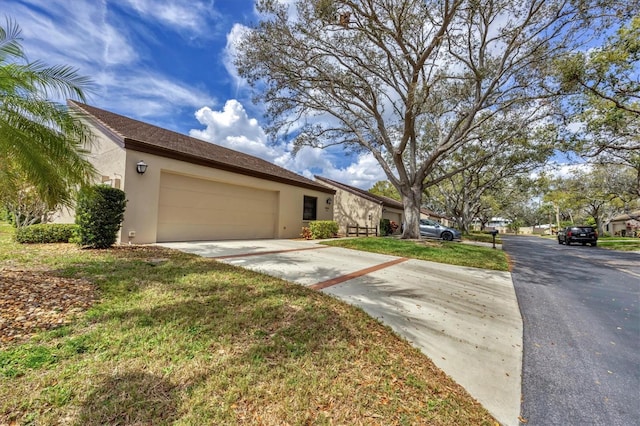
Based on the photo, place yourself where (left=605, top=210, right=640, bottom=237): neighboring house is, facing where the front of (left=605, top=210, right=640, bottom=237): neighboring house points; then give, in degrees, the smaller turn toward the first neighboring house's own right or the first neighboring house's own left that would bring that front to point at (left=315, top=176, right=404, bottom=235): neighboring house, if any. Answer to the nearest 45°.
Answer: approximately 45° to the first neighboring house's own left

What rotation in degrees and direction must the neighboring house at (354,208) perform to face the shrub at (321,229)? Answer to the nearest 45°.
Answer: approximately 45° to its right

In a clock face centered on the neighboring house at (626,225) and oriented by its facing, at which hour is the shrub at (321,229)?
The shrub is roughly at 11 o'clock from the neighboring house.

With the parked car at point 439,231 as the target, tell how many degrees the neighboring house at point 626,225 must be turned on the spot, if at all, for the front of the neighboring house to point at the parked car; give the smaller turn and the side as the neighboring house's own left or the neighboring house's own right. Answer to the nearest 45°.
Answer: approximately 45° to the neighboring house's own left

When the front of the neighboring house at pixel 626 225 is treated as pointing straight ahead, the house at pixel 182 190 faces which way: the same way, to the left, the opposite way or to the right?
the opposite way

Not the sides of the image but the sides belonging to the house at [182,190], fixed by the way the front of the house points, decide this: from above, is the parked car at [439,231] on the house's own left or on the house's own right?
on the house's own left

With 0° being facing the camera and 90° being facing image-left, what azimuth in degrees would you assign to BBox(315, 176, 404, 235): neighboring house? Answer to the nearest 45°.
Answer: approximately 315°

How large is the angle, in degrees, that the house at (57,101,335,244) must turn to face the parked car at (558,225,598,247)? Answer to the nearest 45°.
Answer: approximately 45° to its left

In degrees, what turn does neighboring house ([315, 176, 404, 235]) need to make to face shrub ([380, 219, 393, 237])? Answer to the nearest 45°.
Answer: approximately 45° to its left

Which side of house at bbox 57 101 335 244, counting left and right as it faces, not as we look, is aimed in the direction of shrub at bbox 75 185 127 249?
right

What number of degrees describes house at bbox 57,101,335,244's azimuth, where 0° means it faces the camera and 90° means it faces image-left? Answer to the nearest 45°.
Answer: approximately 315°
